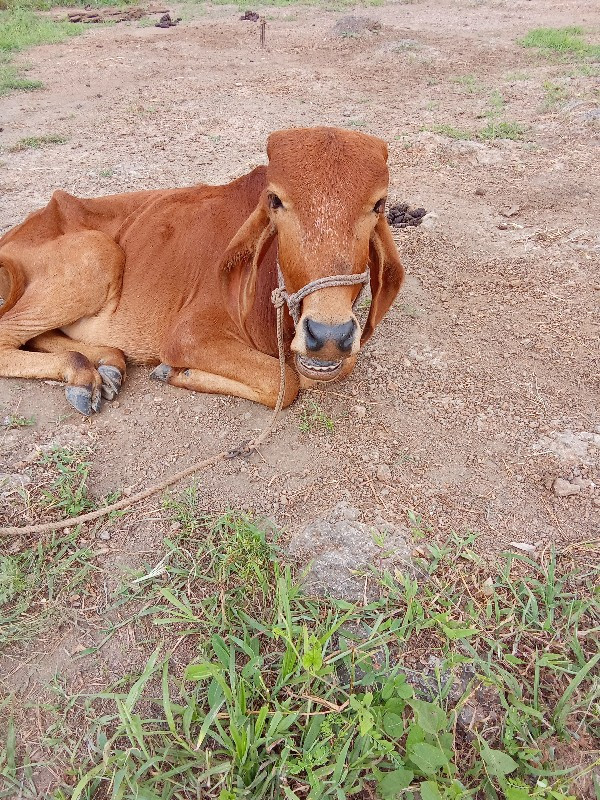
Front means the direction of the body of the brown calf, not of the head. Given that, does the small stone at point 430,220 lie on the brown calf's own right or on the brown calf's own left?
on the brown calf's own left

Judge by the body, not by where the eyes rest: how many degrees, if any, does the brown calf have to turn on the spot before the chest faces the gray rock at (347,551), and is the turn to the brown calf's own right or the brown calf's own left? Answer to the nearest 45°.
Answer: approximately 45° to the brown calf's own right

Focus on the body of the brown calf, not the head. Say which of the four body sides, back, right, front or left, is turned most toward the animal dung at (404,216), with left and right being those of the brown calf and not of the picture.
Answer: left

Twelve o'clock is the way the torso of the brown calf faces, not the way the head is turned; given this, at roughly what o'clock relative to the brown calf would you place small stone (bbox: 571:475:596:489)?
The small stone is roughly at 12 o'clock from the brown calf.

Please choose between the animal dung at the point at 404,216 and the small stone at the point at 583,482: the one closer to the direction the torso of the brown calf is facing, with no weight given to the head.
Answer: the small stone

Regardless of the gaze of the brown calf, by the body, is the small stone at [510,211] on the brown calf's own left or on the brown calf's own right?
on the brown calf's own left

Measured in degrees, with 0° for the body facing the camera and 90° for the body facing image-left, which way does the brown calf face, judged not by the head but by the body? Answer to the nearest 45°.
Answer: approximately 315°

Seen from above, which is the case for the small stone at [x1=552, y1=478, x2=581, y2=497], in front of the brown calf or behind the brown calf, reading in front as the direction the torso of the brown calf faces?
in front

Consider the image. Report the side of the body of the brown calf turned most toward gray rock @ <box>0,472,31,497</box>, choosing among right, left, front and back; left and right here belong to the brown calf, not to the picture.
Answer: right
